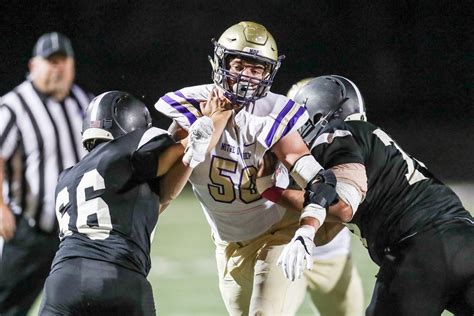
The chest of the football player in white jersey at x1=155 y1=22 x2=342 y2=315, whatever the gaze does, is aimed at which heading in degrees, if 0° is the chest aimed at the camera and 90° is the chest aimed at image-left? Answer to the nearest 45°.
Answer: approximately 0°

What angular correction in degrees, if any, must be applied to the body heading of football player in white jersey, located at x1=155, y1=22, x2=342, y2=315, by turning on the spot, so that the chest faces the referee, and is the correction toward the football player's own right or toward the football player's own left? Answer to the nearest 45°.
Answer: approximately 135° to the football player's own right
